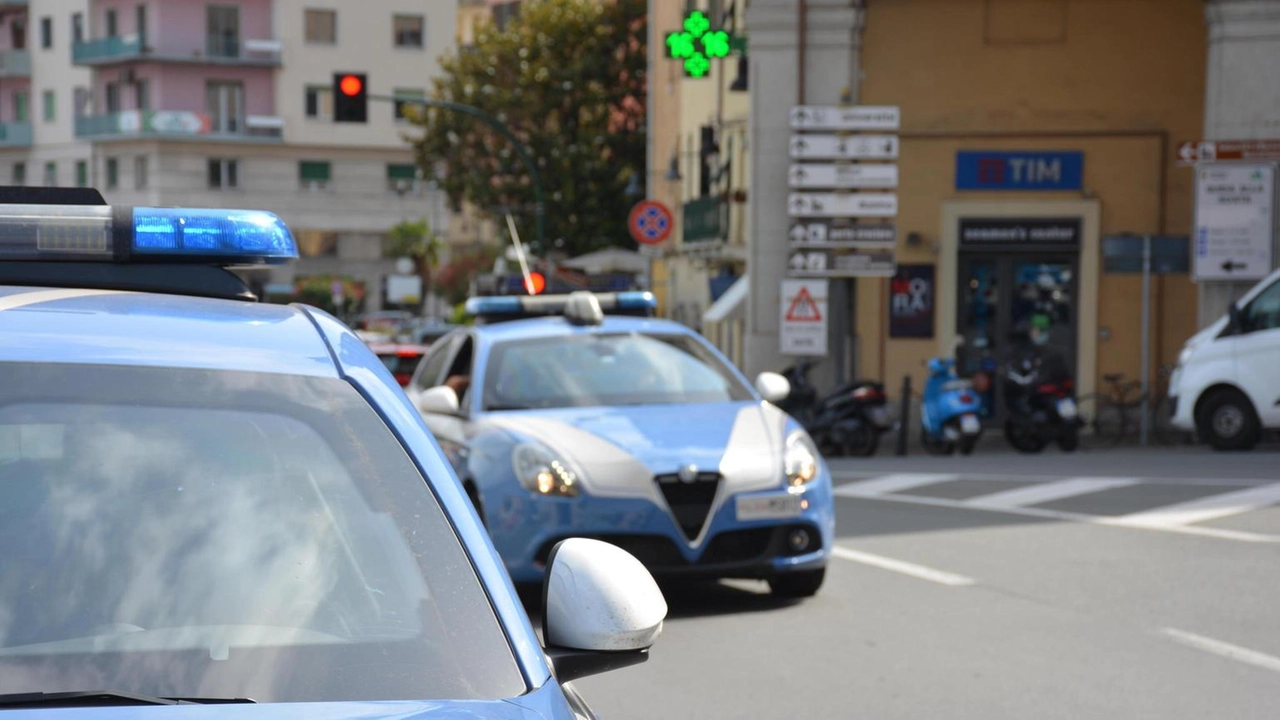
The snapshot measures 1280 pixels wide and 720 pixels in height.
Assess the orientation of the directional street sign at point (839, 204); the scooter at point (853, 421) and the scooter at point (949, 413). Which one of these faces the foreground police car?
the directional street sign

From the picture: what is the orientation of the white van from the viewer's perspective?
to the viewer's left

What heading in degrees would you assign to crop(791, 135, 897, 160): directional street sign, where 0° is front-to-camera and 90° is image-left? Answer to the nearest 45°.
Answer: approximately 0°

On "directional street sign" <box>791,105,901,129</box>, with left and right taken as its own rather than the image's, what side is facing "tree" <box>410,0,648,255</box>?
back

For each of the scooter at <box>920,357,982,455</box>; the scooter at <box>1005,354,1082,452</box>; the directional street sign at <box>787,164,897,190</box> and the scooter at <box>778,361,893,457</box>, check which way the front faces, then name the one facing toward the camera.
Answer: the directional street sign

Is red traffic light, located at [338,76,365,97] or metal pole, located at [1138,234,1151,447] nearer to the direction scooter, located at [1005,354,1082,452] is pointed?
the red traffic light

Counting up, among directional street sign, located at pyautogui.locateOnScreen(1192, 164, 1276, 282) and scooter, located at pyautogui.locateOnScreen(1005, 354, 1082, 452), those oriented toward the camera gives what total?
1
